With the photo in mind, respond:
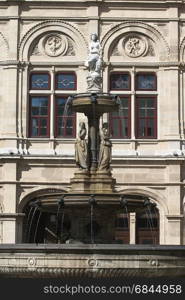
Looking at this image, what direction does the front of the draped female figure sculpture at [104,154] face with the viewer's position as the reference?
facing the viewer and to the right of the viewer
